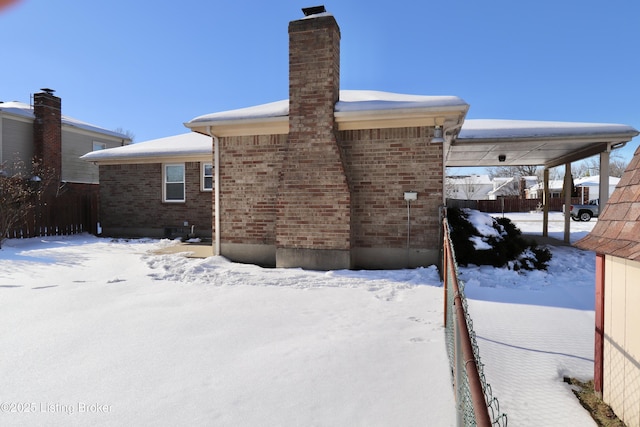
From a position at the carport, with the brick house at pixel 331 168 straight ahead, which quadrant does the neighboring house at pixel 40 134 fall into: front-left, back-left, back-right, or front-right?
front-right

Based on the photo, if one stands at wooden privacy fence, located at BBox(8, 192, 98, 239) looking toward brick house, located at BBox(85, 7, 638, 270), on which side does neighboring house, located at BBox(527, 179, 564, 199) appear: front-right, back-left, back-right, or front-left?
front-left

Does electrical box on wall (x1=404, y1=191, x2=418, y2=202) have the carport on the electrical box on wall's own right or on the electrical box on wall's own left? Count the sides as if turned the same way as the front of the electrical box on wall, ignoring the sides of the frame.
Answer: on the electrical box on wall's own left

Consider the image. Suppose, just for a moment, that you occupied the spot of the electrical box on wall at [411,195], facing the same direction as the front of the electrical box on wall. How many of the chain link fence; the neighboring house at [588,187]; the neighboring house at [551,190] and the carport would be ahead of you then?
1

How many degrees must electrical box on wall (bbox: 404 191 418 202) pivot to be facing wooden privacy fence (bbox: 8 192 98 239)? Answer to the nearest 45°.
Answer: approximately 90° to its right

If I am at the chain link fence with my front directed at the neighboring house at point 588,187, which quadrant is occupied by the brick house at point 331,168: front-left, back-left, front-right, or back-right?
front-left

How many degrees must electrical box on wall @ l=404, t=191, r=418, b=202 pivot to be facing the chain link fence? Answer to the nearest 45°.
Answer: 0° — it already faces it

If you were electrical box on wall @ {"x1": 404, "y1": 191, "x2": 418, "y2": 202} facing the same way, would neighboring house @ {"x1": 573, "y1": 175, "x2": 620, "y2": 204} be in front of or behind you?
behind

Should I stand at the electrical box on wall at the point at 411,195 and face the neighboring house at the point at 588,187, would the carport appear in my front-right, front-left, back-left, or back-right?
front-right

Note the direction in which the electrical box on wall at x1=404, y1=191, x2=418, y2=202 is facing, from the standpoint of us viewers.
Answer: facing the viewer

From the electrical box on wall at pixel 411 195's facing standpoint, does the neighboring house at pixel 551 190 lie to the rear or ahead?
to the rear

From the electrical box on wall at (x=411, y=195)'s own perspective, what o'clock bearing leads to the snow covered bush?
The snow covered bush is roughly at 8 o'clock from the electrical box on wall.
